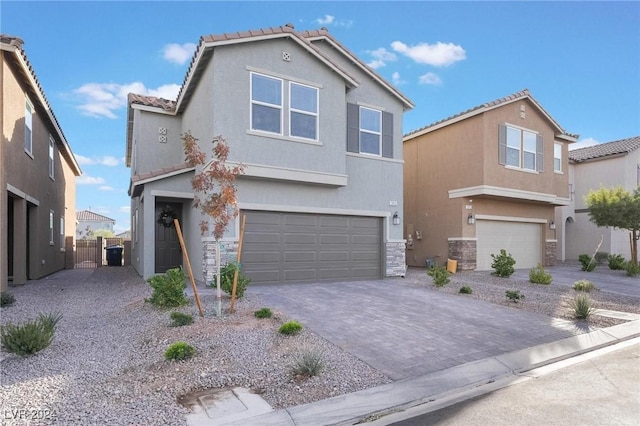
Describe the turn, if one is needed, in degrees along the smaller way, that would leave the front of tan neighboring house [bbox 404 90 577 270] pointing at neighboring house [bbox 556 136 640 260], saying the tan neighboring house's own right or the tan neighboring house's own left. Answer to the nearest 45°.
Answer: approximately 90° to the tan neighboring house's own left

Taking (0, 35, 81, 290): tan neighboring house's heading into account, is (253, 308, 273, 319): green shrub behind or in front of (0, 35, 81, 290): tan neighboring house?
in front

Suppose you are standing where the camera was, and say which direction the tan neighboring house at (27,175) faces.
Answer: facing the viewer

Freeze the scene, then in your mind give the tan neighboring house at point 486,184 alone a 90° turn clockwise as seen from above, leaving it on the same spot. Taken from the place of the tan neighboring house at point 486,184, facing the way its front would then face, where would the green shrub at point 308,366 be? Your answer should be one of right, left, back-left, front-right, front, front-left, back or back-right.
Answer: front-left

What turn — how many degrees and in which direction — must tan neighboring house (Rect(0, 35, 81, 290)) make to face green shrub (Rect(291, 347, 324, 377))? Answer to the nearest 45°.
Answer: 0° — it already faces it

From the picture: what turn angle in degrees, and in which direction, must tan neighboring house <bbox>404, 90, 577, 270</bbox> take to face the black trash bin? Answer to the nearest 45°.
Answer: approximately 135° to its right

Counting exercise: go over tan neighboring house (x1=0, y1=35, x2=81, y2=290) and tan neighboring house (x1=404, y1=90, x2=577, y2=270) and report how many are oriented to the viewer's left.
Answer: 0

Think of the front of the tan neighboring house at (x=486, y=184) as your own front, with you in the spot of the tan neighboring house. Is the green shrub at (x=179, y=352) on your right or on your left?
on your right

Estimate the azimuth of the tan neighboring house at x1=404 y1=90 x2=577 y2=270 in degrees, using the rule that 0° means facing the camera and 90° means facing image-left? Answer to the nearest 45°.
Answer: approximately 315°

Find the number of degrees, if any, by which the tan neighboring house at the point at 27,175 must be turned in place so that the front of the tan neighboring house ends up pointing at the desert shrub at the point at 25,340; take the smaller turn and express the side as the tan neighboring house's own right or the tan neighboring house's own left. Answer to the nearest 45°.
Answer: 0° — it already faces it

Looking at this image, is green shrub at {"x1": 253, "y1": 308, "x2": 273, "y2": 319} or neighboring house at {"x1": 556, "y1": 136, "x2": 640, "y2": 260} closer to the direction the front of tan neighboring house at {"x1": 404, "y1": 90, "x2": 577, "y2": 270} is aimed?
the green shrub

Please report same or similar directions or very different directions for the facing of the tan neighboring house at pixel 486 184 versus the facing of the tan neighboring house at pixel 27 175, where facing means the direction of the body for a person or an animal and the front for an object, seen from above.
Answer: same or similar directions
